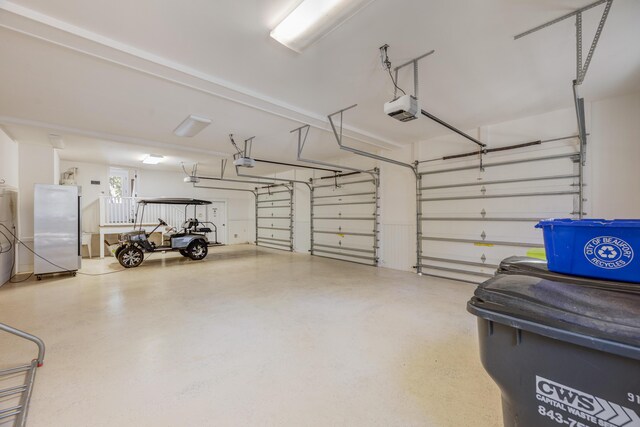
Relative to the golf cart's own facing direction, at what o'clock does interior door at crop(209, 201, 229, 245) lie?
The interior door is roughly at 4 o'clock from the golf cart.

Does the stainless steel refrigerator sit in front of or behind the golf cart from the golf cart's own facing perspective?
in front

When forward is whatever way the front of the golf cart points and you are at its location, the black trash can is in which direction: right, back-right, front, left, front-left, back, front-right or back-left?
left

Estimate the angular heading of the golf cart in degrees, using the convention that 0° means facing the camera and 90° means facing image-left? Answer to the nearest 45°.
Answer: approximately 90°

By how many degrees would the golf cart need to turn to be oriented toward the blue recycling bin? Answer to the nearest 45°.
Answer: approximately 90° to its left
